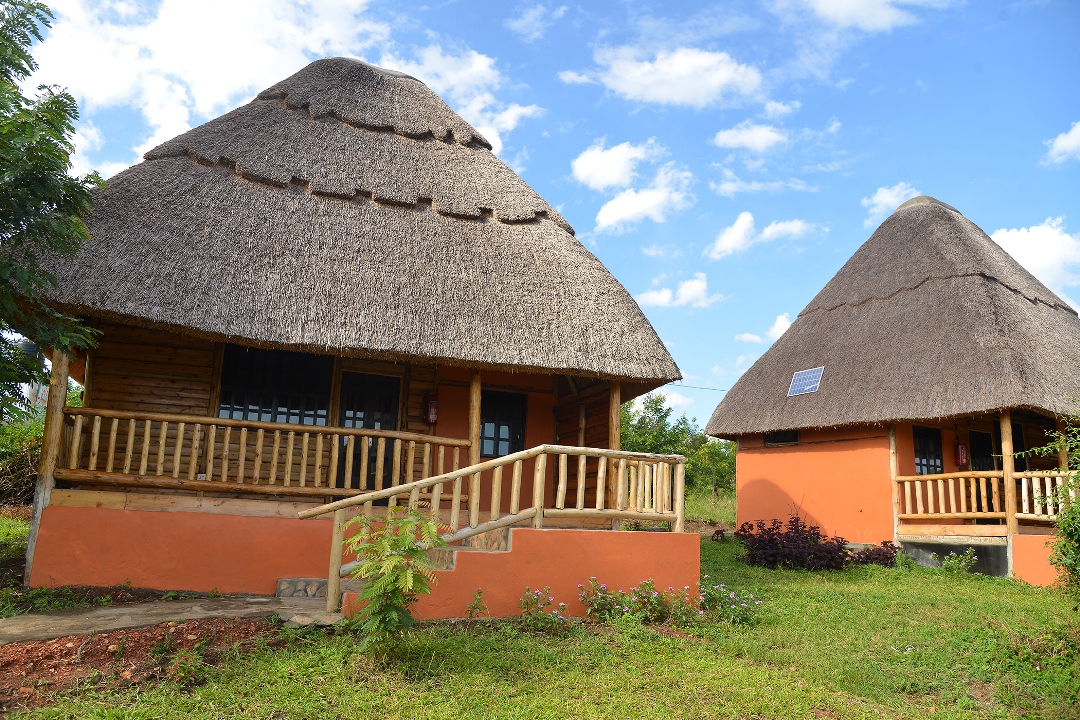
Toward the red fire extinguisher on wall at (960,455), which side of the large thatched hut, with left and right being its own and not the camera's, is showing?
left

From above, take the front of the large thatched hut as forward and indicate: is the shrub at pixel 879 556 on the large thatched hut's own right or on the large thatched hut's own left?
on the large thatched hut's own left

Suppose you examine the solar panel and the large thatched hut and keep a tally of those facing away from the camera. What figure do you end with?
0

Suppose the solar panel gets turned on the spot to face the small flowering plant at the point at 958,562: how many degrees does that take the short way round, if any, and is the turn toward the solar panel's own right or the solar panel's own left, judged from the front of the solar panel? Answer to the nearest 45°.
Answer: approximately 90° to the solar panel's own left

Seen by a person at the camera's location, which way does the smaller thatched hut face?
facing the viewer and to the right of the viewer

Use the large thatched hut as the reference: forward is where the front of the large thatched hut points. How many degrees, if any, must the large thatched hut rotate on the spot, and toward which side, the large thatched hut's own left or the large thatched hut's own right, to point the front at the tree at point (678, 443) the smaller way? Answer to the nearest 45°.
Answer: approximately 135° to the large thatched hut's own left

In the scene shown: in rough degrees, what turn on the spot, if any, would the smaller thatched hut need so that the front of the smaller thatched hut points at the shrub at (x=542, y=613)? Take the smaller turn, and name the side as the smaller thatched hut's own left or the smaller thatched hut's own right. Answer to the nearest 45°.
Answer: approximately 45° to the smaller thatched hut's own right

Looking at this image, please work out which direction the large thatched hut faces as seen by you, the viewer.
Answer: facing the viewer

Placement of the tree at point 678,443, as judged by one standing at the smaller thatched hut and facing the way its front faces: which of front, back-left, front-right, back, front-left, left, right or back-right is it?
back

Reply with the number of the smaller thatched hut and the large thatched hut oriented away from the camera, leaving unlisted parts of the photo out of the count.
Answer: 0
